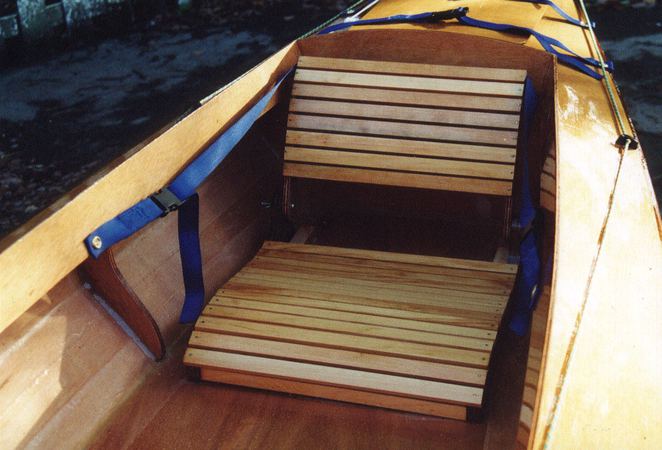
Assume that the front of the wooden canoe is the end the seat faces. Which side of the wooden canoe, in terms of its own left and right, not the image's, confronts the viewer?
front

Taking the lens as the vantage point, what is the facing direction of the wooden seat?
facing the viewer
